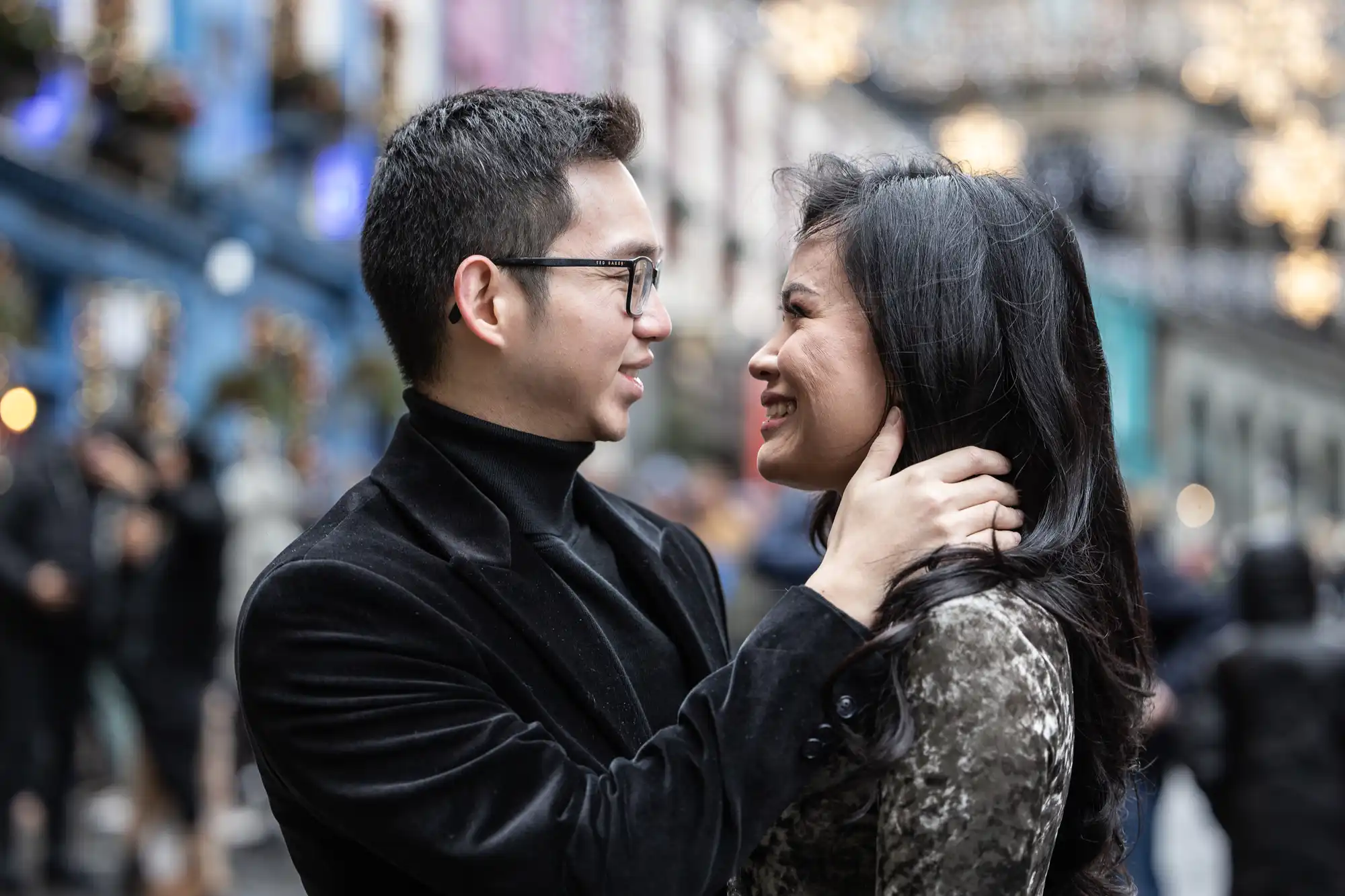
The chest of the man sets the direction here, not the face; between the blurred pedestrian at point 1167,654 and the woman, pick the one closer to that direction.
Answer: the woman

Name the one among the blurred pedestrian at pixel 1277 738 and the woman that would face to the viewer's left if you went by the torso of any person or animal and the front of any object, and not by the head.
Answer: the woman

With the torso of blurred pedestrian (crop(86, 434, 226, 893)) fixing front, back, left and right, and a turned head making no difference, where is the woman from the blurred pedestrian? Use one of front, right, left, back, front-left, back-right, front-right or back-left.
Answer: left

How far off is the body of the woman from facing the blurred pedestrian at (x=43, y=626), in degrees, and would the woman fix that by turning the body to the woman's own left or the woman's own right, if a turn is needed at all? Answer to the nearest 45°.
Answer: approximately 45° to the woman's own right

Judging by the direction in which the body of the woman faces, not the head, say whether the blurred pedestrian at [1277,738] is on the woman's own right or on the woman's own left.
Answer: on the woman's own right

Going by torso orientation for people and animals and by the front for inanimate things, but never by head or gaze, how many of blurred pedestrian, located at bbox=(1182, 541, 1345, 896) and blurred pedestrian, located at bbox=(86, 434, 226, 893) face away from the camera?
1

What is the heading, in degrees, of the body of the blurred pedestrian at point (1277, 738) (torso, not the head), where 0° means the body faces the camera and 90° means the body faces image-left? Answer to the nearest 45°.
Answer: approximately 180°

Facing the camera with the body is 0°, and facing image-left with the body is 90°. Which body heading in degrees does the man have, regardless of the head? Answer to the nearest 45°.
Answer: approximately 315°

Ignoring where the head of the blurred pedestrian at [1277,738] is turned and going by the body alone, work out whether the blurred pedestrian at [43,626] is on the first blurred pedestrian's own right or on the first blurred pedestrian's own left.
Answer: on the first blurred pedestrian's own left

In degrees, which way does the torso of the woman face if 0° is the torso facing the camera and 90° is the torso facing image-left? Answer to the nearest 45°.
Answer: approximately 90°

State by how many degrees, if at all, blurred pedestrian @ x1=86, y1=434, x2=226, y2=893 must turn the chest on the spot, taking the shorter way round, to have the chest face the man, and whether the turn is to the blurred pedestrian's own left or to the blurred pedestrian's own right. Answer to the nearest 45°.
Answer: approximately 90° to the blurred pedestrian's own left

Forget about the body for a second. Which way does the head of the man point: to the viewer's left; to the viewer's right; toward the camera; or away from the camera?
to the viewer's right

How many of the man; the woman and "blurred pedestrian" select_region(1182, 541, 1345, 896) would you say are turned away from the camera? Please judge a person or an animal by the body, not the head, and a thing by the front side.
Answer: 1

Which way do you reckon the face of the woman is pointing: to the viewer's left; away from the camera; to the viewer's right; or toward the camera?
to the viewer's left

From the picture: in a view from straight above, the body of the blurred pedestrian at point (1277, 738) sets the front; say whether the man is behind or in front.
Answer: behind
